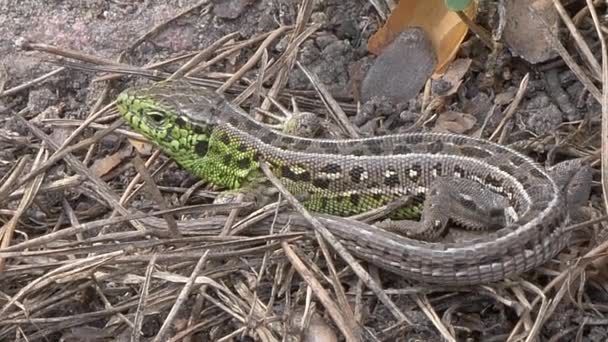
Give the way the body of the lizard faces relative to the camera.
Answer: to the viewer's left

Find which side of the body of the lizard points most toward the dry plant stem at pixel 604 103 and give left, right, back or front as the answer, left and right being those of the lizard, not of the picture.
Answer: back

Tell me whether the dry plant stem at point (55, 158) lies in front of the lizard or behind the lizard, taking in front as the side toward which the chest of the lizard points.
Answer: in front

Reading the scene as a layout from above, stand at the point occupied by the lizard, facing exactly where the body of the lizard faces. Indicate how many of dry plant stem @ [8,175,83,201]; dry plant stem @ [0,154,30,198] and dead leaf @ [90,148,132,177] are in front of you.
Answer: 3

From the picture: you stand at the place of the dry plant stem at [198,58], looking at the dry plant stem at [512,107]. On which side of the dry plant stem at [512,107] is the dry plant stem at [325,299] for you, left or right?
right

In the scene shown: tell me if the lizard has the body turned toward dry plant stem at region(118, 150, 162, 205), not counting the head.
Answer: yes

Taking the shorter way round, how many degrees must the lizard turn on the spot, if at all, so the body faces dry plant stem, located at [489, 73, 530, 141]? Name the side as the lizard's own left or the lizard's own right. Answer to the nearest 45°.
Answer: approximately 135° to the lizard's own right

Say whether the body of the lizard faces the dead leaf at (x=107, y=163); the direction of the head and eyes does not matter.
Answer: yes

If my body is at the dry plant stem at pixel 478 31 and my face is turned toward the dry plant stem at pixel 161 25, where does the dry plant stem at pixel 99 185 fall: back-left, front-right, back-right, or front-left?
front-left

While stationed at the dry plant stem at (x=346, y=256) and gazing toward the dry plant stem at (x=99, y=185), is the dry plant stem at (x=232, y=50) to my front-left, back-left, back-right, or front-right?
front-right

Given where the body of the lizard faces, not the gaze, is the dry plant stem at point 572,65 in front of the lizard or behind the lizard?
behind
